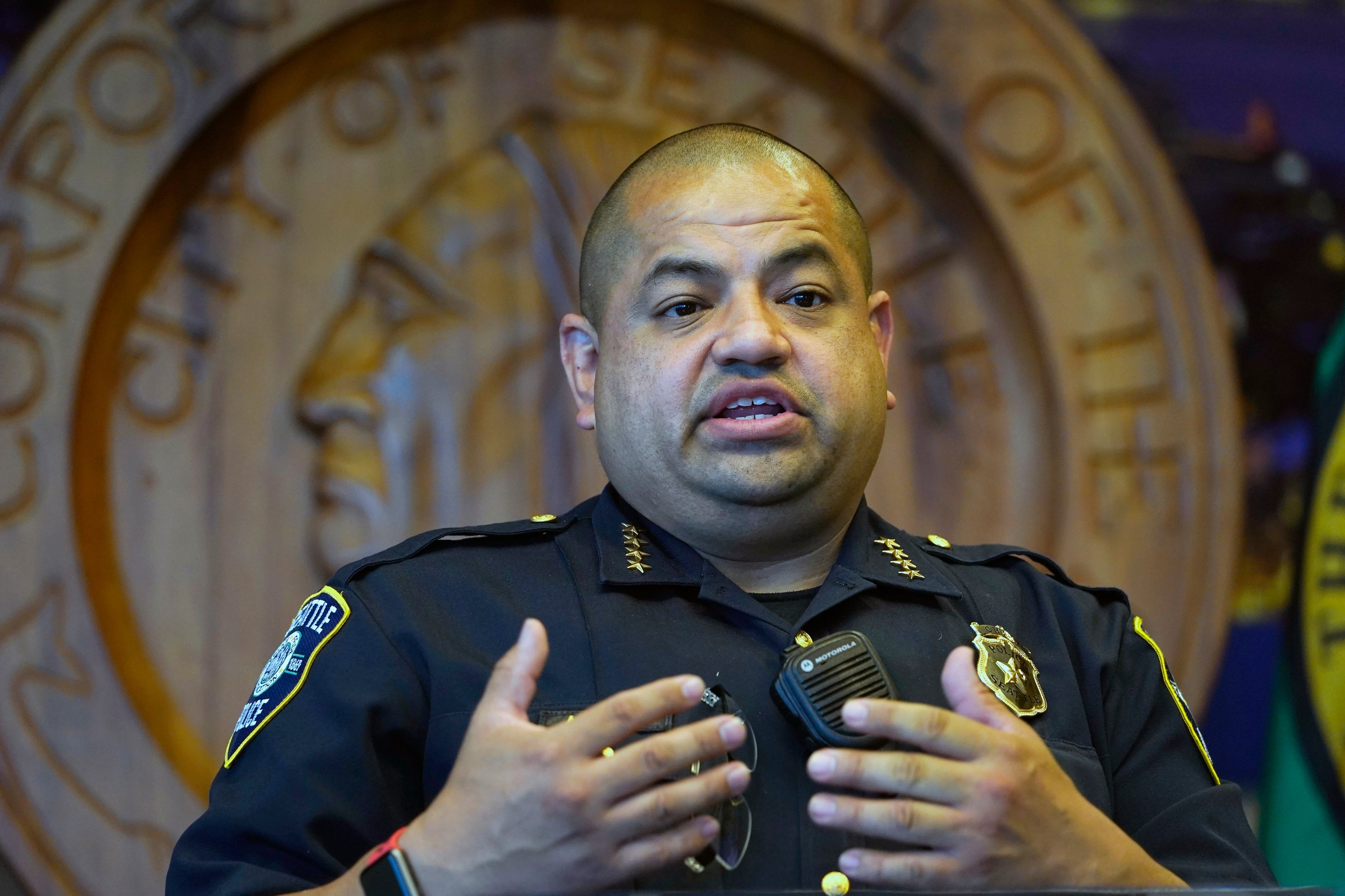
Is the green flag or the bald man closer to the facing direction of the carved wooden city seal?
the bald man

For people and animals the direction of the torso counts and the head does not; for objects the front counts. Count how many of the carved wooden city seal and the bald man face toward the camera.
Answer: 2

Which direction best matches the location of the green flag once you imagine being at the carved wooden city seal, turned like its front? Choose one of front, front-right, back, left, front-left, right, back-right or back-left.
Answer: left

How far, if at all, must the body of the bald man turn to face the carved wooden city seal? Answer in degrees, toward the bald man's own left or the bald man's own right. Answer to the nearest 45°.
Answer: approximately 135° to the bald man's own right

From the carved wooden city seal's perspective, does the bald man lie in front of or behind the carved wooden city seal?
in front

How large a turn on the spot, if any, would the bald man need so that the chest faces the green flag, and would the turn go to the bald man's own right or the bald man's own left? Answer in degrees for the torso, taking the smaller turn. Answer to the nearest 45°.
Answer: approximately 135° to the bald man's own left

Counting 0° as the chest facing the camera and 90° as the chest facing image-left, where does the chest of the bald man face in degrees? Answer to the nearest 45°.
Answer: approximately 0°

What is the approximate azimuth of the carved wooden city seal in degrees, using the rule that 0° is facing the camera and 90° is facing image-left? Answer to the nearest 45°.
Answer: approximately 0°
